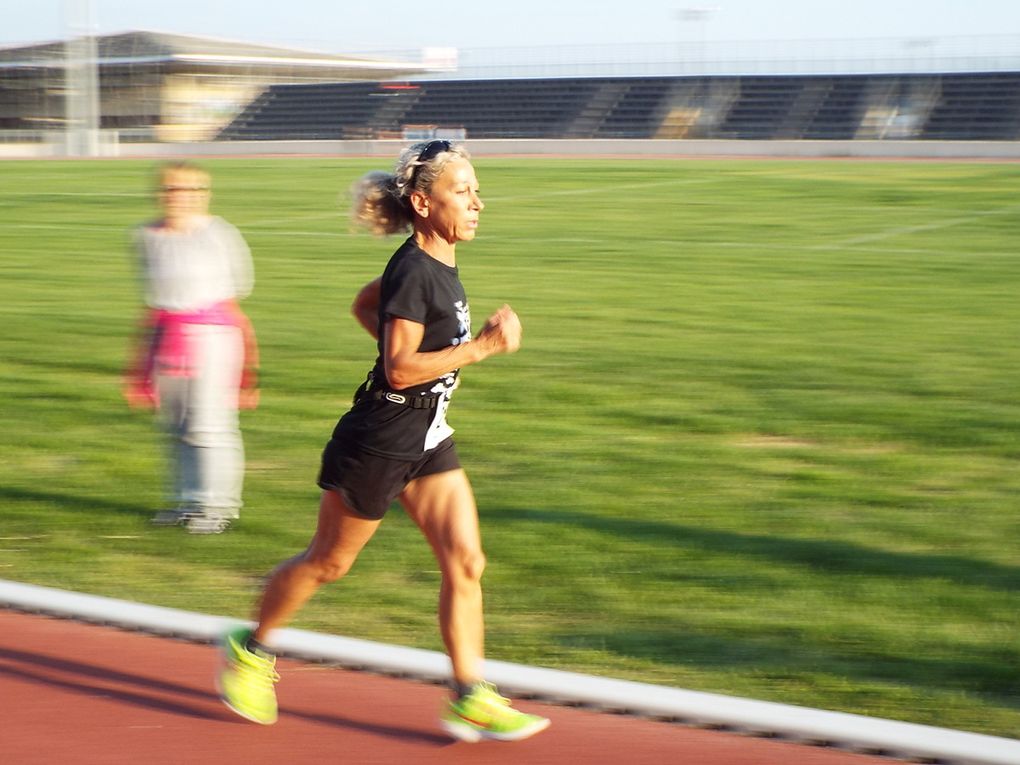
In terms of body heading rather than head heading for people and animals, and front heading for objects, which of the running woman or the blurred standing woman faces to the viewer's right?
the running woman

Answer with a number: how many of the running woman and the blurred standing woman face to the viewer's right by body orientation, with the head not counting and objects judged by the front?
1

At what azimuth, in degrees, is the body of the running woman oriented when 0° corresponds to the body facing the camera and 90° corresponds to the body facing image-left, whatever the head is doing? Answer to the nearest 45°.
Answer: approximately 270°

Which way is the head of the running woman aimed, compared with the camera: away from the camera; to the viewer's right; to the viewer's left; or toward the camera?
to the viewer's right

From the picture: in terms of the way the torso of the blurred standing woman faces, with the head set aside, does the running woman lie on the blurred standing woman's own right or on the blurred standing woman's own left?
on the blurred standing woman's own left

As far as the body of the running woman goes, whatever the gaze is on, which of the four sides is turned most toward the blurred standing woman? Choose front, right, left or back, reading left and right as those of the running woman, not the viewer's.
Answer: left

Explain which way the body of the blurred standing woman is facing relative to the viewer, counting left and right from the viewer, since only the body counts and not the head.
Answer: facing the viewer and to the left of the viewer
